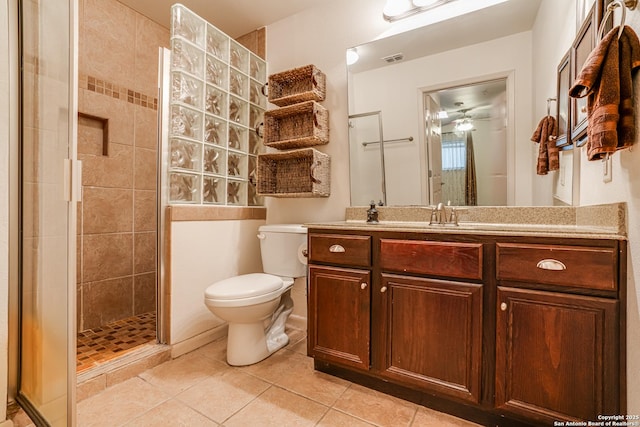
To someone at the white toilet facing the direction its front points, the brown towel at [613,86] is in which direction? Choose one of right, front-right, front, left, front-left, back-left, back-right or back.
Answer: left

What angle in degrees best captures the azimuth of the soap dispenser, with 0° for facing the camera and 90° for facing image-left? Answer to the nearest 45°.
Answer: approximately 0°

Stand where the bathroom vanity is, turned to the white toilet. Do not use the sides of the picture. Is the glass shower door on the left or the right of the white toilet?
left

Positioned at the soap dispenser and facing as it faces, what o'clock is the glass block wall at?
The glass block wall is roughly at 3 o'clock from the soap dispenser.

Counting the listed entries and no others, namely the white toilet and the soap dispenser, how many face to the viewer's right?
0
